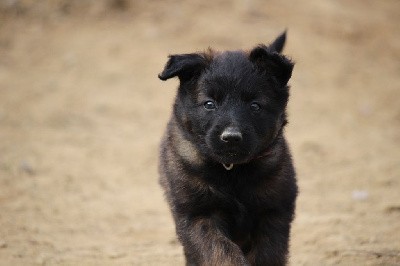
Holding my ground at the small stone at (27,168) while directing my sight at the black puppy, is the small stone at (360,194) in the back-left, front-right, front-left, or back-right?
front-left

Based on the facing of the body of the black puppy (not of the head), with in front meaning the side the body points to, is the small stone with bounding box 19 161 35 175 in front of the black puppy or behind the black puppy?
behind

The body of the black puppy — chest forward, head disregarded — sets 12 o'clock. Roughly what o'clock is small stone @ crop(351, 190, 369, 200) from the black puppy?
The small stone is roughly at 7 o'clock from the black puppy.

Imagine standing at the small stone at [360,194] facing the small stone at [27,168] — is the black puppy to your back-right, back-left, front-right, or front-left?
front-left

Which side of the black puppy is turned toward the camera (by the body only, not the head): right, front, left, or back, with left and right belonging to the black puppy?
front
